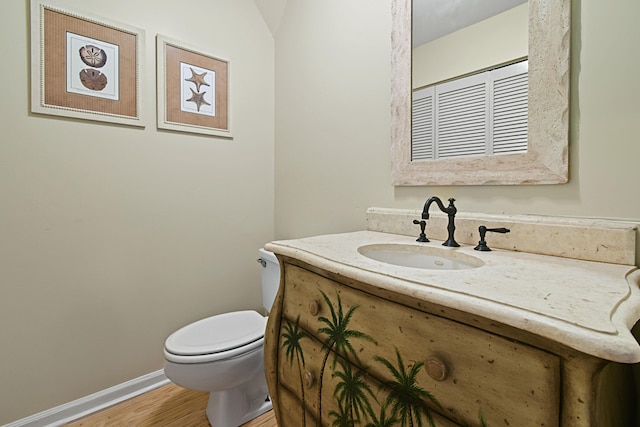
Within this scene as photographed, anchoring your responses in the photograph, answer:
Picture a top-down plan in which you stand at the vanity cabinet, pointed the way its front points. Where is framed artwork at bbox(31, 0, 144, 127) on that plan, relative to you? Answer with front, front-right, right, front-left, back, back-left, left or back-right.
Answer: front-right

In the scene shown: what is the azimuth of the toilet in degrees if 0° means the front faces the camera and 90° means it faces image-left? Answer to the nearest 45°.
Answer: approximately 45°

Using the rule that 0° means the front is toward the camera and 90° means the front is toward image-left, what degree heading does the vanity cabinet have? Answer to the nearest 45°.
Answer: approximately 45°

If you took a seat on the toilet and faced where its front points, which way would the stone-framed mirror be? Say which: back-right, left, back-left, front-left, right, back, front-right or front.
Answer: left

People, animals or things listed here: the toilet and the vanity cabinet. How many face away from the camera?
0

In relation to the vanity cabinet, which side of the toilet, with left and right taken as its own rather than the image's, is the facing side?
left

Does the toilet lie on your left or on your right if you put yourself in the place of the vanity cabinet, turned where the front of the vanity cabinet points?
on your right
